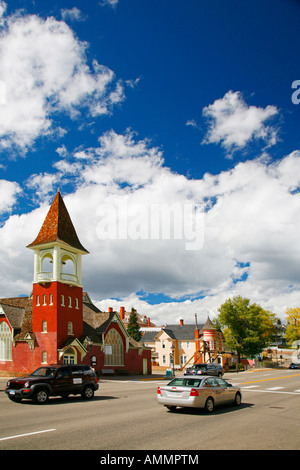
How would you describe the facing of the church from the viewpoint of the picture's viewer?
facing the viewer and to the right of the viewer

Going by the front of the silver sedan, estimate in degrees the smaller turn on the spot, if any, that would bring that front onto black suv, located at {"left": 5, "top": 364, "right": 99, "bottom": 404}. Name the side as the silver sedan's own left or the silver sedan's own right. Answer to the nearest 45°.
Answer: approximately 90° to the silver sedan's own left

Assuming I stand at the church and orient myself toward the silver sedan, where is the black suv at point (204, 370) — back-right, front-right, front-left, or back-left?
front-left

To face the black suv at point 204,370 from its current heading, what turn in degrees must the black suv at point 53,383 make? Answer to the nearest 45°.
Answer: approximately 180°

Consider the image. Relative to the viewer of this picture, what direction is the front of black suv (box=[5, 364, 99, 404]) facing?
facing the viewer and to the left of the viewer

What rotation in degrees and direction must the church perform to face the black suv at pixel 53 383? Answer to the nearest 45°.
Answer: approximately 45° to its right

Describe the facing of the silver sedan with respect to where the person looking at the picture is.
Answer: facing away from the viewer and to the right of the viewer

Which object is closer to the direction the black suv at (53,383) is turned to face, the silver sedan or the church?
the silver sedan

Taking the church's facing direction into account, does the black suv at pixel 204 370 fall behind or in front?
in front

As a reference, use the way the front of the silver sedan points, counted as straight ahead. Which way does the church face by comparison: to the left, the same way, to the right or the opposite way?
to the right

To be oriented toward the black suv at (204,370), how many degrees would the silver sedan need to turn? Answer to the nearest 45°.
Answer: approximately 45° to its left

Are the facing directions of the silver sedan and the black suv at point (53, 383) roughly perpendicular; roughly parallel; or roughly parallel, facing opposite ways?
roughly parallel, facing opposite ways

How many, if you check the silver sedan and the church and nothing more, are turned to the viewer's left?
0

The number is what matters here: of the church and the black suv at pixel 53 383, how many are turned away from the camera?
0
